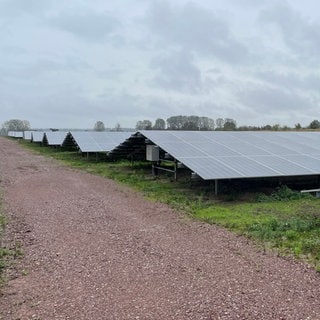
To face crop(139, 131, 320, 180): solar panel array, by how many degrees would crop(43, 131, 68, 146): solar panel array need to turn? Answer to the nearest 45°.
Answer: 0° — it already faces it

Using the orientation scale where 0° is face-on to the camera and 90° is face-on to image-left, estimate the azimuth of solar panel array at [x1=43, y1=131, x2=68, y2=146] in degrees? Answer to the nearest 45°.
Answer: approximately 0°

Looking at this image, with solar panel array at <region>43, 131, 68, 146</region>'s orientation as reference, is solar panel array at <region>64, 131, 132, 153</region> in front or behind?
in front
